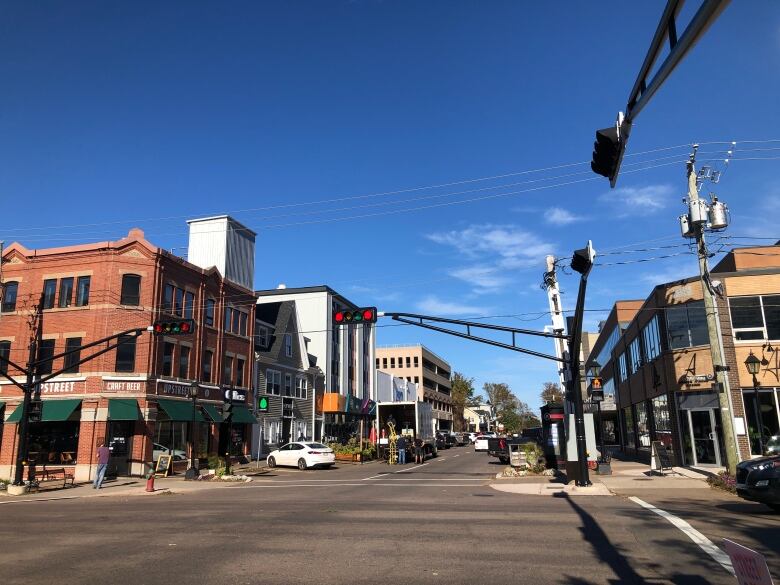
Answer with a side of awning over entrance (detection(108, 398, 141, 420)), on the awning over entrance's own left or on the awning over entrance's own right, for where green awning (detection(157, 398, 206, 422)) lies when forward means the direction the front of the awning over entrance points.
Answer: on the awning over entrance's own left

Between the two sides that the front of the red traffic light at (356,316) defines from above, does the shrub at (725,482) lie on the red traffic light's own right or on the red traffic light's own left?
on the red traffic light's own left

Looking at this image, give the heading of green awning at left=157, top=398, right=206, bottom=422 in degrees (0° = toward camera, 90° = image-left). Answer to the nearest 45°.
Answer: approximately 315°

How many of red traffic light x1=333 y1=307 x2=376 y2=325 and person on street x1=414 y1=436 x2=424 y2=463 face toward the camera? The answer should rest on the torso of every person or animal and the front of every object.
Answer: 1
